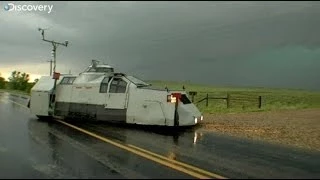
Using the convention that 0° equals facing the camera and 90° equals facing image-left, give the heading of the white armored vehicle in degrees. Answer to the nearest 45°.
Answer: approximately 270°
